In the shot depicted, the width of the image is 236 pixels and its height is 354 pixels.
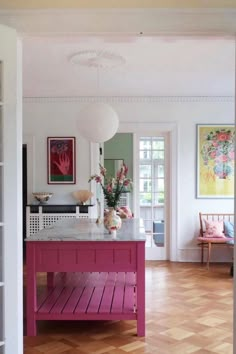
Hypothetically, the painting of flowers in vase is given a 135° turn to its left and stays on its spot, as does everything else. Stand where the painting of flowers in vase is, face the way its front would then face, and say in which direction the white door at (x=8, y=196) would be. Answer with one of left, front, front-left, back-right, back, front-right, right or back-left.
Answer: back-right

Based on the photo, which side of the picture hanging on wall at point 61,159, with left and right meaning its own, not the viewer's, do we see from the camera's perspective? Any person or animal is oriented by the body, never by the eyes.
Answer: front

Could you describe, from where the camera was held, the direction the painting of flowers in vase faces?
facing the viewer

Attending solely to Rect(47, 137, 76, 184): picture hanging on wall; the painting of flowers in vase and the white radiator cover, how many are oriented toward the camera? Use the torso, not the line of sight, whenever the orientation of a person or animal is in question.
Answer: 3

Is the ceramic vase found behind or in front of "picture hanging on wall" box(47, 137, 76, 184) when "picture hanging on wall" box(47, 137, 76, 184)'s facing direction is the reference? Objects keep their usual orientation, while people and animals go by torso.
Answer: in front

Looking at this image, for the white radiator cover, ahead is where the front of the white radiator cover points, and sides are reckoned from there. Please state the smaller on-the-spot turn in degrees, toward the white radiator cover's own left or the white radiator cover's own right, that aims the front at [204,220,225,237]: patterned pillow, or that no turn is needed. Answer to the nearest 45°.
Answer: approximately 90° to the white radiator cover's own left

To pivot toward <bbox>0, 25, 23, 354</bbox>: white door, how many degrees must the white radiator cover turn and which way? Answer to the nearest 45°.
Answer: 0° — it already faces it

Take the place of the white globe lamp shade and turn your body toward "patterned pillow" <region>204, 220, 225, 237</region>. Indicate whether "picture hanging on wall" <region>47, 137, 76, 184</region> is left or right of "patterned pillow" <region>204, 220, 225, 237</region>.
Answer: left

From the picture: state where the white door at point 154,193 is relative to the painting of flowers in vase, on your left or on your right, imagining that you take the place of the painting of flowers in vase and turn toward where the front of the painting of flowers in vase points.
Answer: on your right

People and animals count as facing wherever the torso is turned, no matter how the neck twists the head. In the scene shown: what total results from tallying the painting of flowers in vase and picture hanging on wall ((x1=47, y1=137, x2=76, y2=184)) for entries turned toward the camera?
2

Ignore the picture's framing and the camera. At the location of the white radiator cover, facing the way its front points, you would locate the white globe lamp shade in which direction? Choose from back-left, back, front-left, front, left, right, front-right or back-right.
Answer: front
